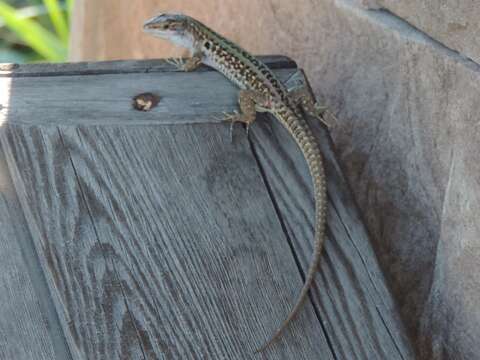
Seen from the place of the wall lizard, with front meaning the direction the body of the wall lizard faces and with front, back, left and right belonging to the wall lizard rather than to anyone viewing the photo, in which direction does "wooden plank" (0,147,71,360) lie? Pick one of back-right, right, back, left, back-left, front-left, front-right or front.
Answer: left

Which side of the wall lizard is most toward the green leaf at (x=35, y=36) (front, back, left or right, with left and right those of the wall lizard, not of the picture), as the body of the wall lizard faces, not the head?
front

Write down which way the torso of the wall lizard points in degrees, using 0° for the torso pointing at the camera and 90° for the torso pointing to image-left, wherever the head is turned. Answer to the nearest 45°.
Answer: approximately 135°

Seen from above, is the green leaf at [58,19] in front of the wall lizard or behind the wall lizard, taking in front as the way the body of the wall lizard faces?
in front
